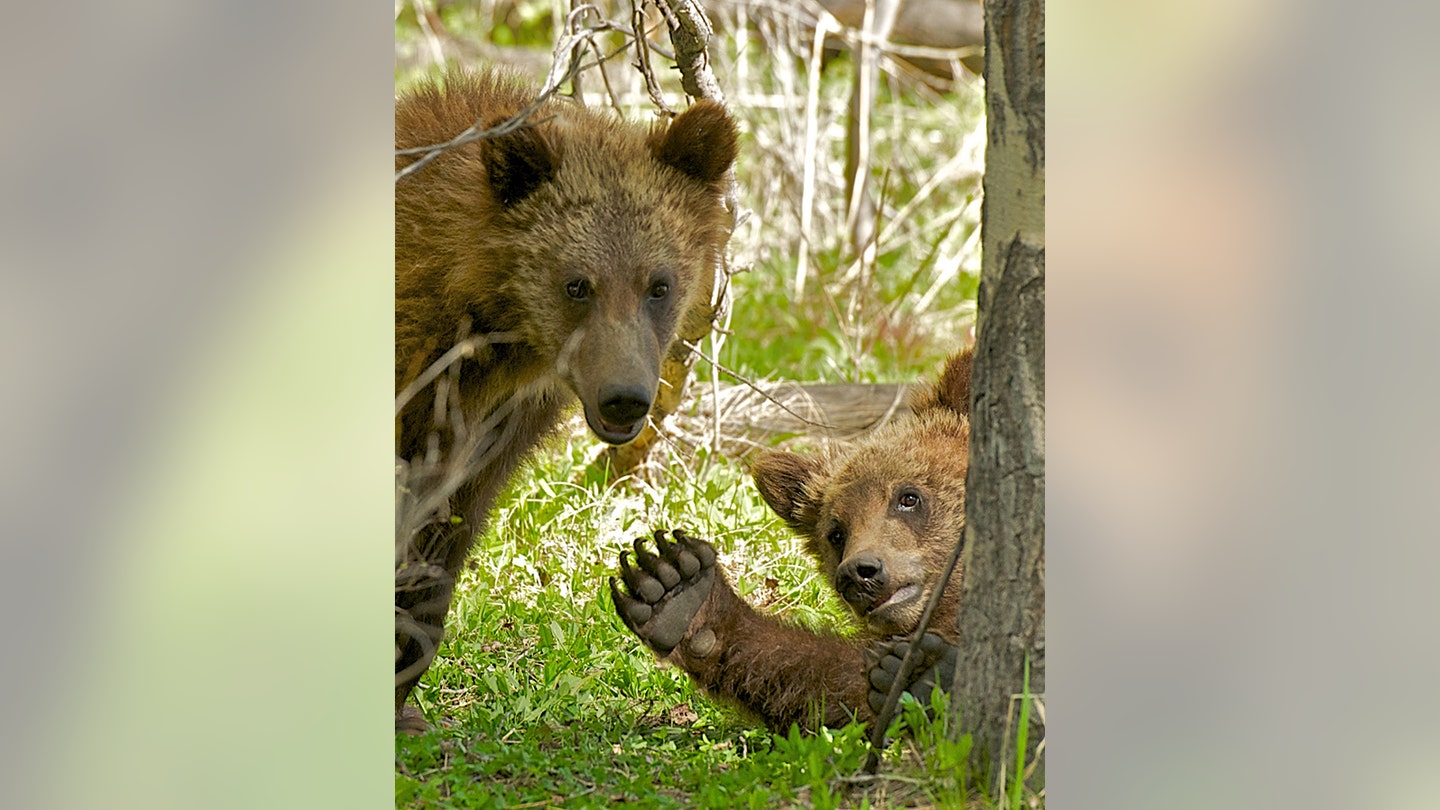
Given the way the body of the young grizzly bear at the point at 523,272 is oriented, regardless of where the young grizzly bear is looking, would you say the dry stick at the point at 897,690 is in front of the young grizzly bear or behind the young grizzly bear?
in front

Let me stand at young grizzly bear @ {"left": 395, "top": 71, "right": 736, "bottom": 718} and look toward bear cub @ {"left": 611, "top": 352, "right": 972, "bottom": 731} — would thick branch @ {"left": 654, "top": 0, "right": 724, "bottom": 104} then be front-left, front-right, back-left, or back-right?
front-left

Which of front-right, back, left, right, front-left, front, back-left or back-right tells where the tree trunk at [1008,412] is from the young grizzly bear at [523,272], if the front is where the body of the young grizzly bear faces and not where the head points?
front

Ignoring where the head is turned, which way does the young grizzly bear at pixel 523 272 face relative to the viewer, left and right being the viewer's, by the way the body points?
facing the viewer and to the right of the viewer
